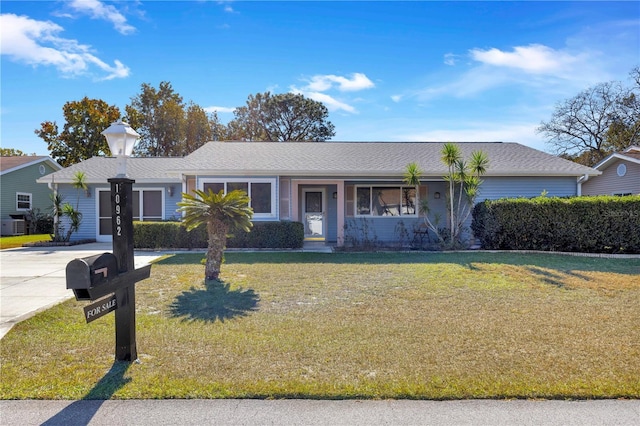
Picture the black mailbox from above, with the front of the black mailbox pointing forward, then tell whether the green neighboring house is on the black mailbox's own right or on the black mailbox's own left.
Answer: on the black mailbox's own right

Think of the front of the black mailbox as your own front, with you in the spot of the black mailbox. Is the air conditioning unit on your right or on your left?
on your right

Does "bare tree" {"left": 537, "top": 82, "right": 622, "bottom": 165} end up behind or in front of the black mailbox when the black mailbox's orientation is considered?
behind

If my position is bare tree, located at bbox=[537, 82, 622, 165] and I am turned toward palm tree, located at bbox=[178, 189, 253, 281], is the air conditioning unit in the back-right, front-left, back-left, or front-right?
front-right

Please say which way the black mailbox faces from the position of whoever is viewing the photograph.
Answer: facing the viewer and to the left of the viewer

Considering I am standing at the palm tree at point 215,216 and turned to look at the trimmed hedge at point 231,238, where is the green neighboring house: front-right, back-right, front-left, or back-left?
front-left

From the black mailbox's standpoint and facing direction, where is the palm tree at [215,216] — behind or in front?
behind

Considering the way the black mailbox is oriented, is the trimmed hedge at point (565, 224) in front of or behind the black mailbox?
behind

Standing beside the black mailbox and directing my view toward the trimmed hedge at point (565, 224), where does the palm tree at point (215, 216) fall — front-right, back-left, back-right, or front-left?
front-left
